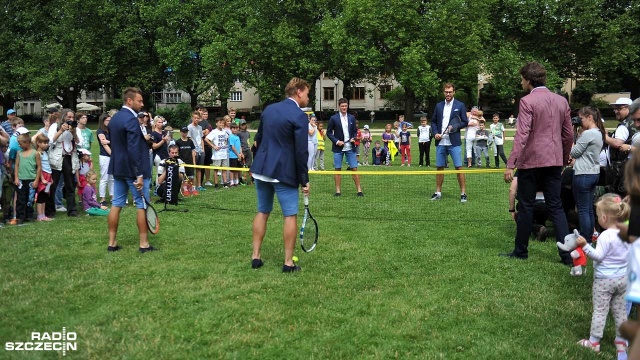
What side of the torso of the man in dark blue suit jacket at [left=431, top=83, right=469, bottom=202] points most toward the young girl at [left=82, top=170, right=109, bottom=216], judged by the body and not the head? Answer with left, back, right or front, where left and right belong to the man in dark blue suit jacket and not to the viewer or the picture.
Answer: right

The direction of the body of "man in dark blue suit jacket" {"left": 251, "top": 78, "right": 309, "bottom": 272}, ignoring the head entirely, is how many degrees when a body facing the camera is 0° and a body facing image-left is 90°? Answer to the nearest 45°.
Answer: approximately 225°

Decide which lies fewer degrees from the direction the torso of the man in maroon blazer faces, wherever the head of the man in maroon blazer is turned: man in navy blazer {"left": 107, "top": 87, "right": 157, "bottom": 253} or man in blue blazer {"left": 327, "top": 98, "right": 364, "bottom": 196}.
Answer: the man in blue blazer

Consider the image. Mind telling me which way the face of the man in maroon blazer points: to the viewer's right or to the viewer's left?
to the viewer's left

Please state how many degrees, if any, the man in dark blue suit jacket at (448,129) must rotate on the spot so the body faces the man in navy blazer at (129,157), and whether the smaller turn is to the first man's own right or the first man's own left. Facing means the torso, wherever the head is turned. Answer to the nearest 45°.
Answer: approximately 45° to the first man's own right

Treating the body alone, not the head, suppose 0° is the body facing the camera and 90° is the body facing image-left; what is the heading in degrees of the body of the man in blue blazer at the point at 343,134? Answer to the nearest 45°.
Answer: approximately 0°

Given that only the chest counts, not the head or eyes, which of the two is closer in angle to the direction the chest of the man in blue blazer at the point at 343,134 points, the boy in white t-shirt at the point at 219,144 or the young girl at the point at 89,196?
the young girl

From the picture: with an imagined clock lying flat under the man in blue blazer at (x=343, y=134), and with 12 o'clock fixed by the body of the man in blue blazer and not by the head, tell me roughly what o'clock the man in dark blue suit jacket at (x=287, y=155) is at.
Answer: The man in dark blue suit jacket is roughly at 12 o'clock from the man in blue blazer.

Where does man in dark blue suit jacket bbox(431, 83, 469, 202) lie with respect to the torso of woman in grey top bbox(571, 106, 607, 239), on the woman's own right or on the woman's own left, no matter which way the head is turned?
on the woman's own right

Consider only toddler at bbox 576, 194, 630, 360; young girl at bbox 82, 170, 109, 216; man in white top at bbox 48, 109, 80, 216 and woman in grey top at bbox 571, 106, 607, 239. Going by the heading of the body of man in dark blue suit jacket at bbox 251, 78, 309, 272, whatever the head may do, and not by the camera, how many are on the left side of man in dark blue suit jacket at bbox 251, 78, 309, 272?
2

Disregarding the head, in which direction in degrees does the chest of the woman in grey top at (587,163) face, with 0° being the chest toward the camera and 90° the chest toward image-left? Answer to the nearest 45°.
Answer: approximately 90°

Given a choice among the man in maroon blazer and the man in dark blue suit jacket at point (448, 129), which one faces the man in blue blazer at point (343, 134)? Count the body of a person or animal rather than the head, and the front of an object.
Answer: the man in maroon blazer

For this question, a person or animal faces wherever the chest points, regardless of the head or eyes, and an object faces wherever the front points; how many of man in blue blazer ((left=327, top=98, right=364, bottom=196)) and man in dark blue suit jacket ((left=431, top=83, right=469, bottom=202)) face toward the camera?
2
